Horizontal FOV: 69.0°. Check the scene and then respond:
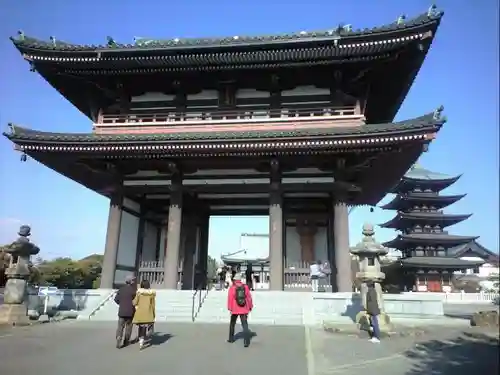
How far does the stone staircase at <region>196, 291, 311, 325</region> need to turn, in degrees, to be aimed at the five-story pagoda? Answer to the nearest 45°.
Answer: approximately 135° to its left

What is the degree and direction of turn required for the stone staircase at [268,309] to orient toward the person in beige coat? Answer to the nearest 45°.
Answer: approximately 45° to its right

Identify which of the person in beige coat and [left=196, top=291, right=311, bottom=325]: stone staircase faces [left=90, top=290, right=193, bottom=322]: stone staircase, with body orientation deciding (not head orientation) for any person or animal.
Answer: the person in beige coat

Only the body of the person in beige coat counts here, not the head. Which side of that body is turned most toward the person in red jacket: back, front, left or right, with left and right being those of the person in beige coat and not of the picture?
right

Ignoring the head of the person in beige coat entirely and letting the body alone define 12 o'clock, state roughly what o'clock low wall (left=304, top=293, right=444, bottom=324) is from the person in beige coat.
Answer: The low wall is roughly at 2 o'clock from the person in beige coat.

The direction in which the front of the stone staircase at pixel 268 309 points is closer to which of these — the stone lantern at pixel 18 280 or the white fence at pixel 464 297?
the stone lantern

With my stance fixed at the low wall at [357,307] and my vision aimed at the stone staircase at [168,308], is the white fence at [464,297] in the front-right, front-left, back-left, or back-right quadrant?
back-right

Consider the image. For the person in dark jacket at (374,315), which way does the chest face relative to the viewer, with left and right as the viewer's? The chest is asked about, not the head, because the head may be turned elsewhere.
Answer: facing to the left of the viewer

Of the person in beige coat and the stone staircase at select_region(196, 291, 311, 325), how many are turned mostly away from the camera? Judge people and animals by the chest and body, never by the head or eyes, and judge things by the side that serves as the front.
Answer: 1

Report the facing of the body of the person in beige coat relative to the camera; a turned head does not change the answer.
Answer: away from the camera

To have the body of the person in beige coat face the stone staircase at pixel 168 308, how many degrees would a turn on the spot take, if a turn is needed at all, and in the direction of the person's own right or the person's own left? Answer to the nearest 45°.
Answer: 0° — they already face it
